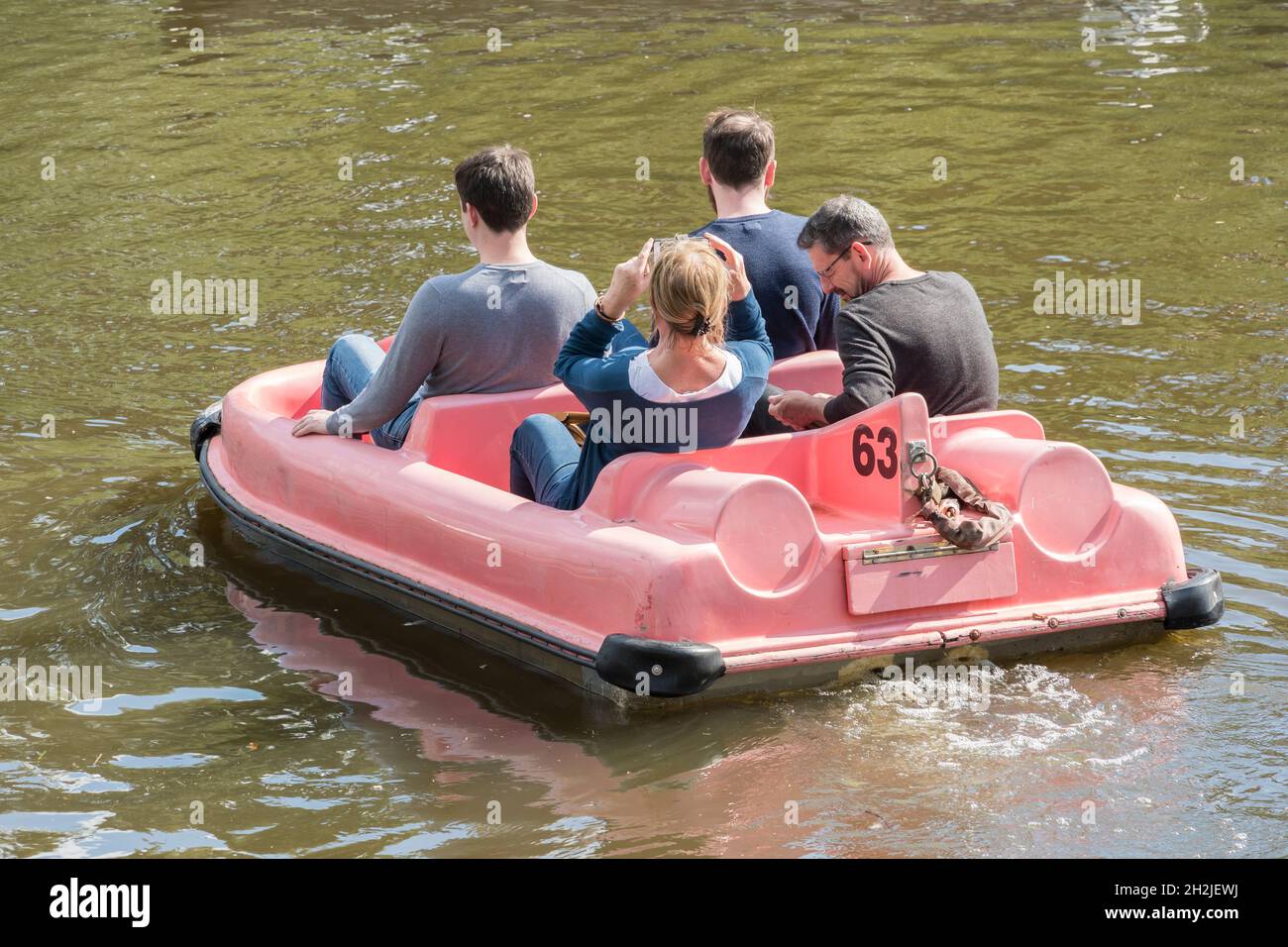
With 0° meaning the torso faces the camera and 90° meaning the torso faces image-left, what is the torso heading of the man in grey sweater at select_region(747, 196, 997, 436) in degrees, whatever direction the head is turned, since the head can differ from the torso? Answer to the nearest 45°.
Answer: approximately 135°

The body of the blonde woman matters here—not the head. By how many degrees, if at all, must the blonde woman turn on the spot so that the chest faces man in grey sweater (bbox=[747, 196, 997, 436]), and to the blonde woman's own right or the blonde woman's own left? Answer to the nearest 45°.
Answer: approximately 90° to the blonde woman's own right

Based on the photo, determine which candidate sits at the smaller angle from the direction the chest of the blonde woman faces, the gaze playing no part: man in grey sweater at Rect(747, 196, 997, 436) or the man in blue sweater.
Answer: the man in blue sweater

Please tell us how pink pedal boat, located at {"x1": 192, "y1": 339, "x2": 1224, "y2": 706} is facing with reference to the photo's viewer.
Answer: facing away from the viewer and to the left of the viewer

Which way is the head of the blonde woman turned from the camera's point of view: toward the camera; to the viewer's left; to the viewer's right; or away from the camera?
away from the camera

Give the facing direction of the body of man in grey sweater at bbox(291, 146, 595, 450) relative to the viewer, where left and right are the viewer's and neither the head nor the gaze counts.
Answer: facing away from the viewer and to the left of the viewer

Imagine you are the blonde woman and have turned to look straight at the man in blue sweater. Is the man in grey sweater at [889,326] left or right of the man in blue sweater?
right
